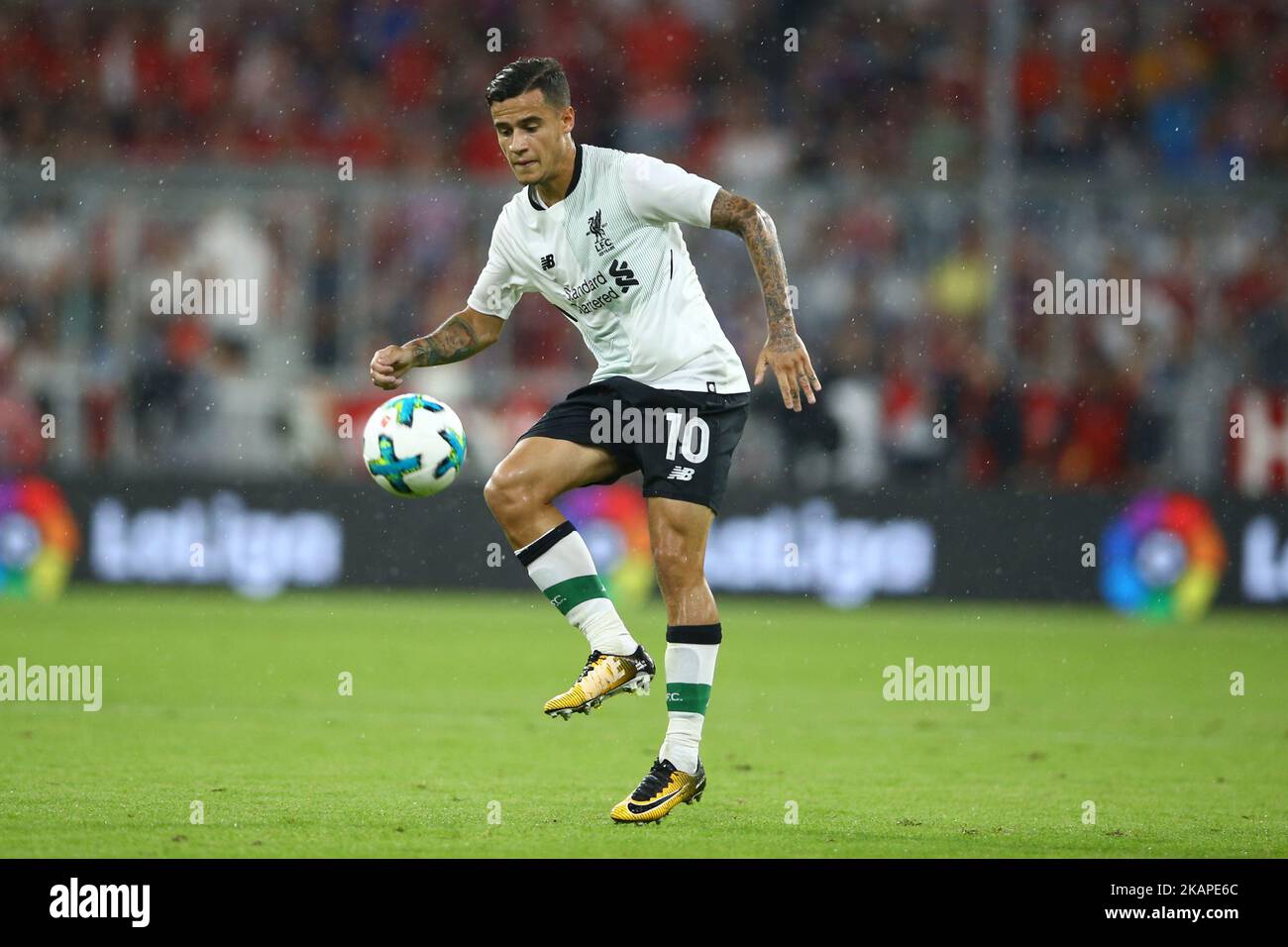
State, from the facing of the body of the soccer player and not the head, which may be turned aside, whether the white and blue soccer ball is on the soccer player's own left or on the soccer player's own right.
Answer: on the soccer player's own right

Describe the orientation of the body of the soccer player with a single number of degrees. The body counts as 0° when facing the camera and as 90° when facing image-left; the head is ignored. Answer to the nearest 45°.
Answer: approximately 45°
